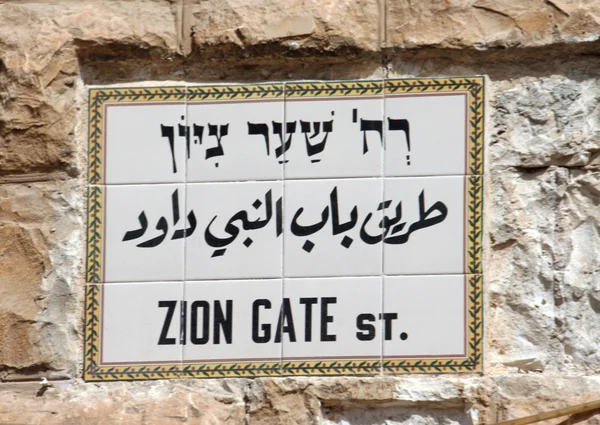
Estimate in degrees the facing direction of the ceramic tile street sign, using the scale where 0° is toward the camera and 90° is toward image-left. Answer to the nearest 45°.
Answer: approximately 0°
